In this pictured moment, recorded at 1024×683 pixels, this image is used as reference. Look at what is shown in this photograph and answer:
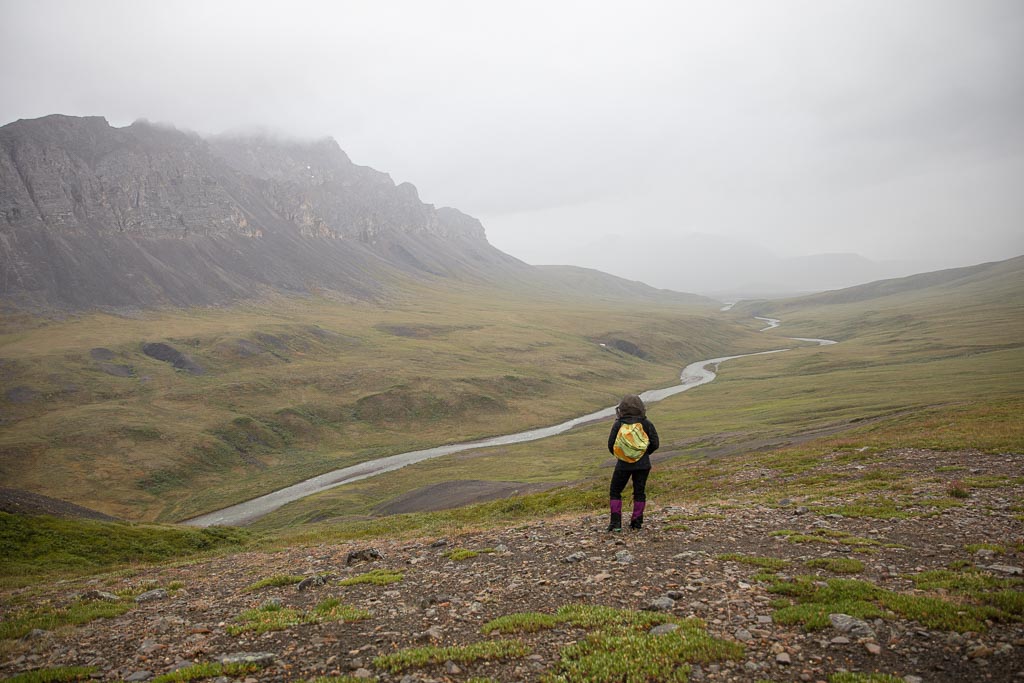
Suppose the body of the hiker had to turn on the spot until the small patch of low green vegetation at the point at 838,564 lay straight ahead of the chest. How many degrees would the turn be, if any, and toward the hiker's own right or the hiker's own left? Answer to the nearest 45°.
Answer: approximately 135° to the hiker's own right

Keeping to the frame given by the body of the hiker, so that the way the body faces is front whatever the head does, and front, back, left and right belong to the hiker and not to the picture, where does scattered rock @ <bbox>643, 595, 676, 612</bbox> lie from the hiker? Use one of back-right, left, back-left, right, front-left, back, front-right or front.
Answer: back

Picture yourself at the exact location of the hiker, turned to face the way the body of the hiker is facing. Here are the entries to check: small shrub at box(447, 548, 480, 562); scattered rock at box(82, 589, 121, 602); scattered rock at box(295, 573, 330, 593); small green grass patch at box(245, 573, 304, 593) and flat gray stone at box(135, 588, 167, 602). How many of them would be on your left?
5

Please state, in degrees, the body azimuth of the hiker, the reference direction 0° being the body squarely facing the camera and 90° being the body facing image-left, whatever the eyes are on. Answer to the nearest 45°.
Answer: approximately 180°

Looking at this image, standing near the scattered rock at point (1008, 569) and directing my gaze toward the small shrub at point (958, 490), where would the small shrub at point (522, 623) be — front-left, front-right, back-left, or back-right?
back-left

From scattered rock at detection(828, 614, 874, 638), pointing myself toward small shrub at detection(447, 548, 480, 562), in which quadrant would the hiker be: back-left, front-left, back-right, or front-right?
front-right

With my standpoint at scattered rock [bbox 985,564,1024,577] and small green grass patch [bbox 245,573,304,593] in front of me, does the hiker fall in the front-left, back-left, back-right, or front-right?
front-right

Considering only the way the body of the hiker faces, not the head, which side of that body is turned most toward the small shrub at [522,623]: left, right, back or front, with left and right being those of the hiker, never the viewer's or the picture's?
back

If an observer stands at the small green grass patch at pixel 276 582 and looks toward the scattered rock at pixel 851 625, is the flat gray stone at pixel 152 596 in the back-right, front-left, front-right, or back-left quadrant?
back-right

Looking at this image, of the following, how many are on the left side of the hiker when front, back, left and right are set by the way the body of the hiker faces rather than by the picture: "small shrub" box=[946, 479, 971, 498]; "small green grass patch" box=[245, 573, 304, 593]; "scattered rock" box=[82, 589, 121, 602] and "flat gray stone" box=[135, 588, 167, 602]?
3

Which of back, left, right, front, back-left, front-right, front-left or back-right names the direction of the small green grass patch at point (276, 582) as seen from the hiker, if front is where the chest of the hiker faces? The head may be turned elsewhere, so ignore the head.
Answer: left

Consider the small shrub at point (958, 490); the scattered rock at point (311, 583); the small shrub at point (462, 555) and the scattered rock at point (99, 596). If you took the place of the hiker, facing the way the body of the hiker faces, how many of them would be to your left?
3

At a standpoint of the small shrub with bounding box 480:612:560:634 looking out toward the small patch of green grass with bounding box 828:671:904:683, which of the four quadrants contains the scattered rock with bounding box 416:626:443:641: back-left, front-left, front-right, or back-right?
back-right
